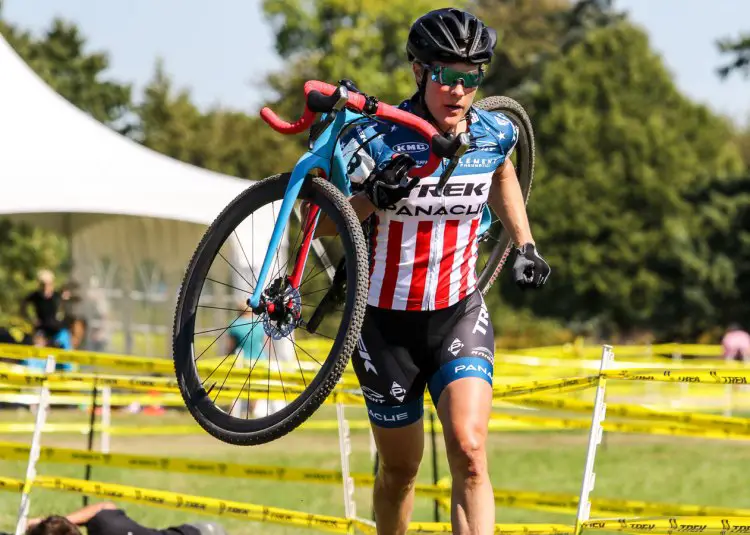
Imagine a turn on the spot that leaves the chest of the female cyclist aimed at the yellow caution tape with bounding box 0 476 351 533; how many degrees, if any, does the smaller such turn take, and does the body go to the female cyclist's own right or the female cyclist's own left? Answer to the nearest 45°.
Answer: approximately 135° to the female cyclist's own right

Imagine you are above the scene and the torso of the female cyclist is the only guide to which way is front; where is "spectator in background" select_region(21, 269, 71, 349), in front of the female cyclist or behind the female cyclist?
behind

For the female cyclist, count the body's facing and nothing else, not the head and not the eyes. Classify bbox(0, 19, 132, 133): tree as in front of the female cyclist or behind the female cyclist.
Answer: behind

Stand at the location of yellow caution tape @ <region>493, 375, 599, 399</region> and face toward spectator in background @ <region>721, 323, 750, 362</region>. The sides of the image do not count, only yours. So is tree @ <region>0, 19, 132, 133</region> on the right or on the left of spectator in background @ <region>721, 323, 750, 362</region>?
left

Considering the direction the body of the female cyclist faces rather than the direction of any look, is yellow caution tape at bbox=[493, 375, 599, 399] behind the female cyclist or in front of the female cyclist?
behind

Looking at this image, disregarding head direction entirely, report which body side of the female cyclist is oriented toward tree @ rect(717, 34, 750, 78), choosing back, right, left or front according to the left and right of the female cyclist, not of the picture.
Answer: back

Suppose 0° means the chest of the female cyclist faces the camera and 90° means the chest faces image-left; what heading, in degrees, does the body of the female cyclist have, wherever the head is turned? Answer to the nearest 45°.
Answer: approximately 0°

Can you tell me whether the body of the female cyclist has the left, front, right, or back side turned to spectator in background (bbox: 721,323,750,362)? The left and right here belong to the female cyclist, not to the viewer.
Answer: back

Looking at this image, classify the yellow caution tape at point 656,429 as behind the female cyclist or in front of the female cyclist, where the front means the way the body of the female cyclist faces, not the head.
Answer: behind
